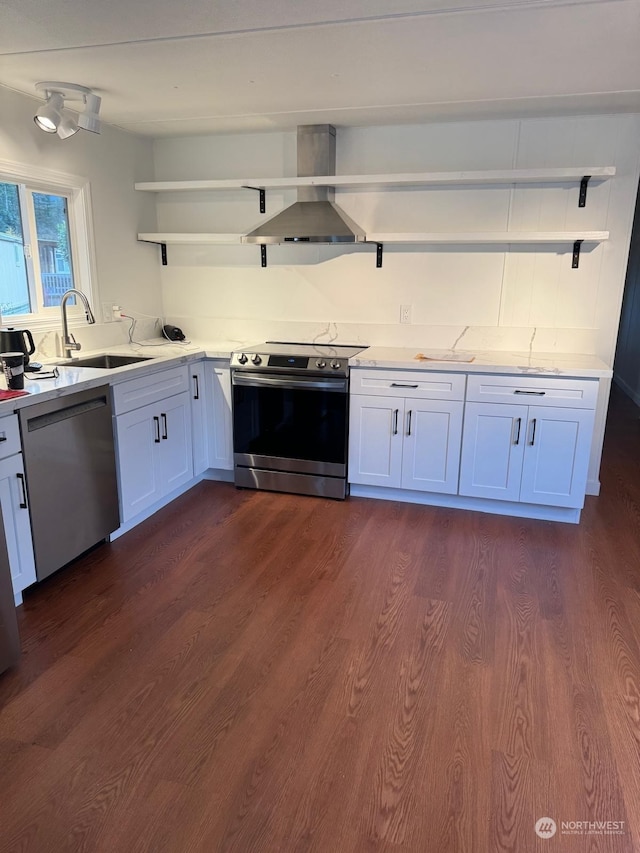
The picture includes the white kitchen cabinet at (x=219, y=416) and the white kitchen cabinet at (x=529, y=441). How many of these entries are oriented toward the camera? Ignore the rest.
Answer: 2

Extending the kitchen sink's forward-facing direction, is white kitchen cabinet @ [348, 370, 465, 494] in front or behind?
in front

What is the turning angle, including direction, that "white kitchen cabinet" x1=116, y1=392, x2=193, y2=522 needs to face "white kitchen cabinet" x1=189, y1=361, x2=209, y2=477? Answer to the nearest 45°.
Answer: approximately 90° to its left

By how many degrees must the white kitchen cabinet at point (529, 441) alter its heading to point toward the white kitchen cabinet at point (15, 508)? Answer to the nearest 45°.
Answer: approximately 45° to its right

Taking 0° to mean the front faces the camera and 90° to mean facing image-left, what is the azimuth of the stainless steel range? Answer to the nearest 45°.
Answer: approximately 0°

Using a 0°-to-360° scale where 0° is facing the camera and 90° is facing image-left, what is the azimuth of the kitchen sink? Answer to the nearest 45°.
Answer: approximately 315°

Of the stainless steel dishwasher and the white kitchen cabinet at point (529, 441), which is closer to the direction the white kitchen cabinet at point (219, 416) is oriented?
the stainless steel dishwasher

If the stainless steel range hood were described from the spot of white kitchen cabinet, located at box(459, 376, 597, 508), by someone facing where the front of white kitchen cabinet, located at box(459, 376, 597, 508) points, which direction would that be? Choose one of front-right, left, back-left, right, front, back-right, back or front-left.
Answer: right

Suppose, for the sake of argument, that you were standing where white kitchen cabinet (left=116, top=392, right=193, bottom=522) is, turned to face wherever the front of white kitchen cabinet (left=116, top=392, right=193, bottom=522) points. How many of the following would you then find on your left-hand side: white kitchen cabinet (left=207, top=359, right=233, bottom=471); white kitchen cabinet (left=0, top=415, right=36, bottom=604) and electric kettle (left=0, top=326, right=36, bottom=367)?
1

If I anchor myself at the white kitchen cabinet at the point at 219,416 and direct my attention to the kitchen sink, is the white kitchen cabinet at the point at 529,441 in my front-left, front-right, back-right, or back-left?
back-left
